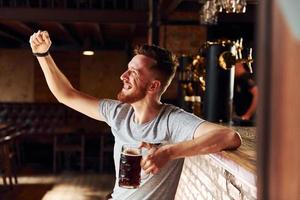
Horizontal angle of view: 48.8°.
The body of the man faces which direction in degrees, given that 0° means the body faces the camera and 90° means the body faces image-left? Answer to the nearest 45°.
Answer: approximately 45°

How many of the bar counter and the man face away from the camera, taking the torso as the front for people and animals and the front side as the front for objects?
0

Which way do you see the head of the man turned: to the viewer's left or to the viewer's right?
to the viewer's left

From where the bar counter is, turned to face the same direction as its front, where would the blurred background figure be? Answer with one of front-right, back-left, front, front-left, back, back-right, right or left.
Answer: back-right

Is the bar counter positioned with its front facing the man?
yes

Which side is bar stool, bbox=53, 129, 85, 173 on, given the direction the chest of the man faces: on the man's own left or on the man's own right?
on the man's own right
